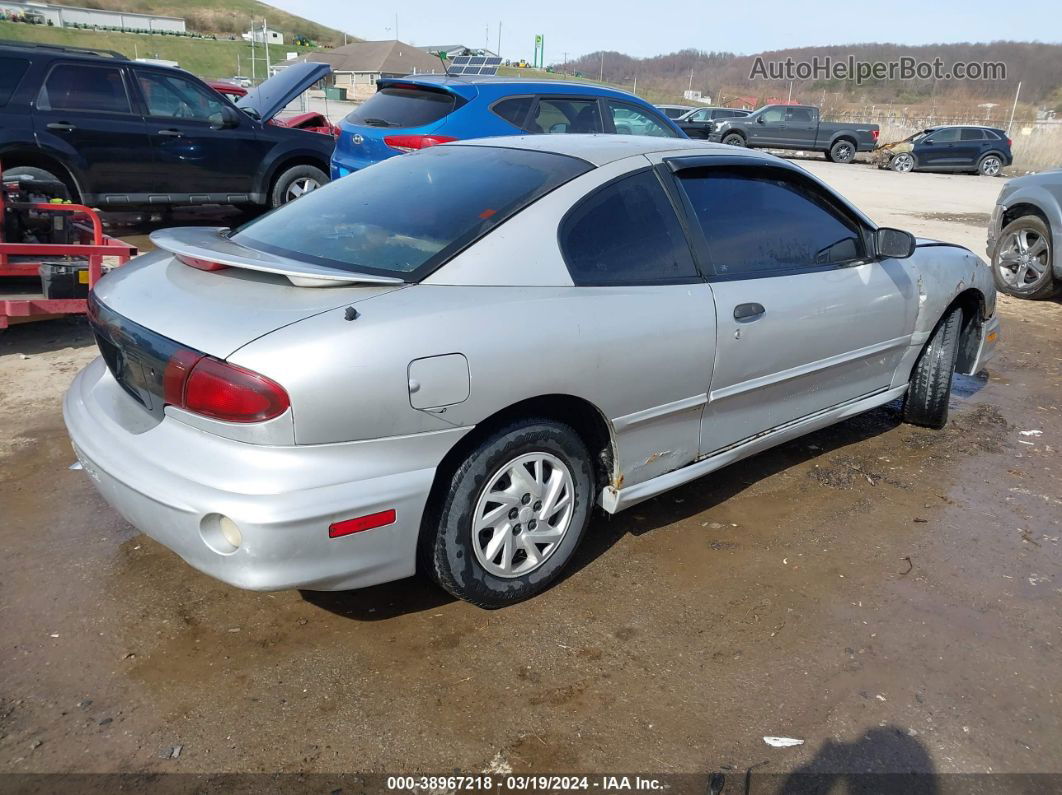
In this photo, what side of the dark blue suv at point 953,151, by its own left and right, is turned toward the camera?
left

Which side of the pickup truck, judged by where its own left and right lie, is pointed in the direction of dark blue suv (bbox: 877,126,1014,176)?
back

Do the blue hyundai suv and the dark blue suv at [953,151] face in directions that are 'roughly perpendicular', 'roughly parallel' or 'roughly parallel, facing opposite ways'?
roughly perpendicular

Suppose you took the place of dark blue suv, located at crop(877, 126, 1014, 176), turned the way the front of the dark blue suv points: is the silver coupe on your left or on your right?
on your left

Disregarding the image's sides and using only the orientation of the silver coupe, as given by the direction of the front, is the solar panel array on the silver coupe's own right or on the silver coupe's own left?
on the silver coupe's own left

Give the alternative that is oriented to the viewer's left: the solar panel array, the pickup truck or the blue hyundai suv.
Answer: the pickup truck

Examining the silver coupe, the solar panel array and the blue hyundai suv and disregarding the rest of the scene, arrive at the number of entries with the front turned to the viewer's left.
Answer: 0

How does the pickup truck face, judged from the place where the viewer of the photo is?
facing to the left of the viewer

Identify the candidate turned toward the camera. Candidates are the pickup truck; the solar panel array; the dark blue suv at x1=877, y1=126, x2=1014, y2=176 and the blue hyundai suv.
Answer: the solar panel array

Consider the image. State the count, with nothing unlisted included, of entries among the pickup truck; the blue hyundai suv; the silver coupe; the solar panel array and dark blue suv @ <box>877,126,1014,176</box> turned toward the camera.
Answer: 1

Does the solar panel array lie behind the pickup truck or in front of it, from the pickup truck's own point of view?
in front

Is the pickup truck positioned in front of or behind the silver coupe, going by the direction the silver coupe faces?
in front

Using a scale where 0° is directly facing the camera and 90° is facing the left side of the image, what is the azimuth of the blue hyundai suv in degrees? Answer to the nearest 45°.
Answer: approximately 225°

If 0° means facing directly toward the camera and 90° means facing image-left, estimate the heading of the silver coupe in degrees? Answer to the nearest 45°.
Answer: approximately 225°

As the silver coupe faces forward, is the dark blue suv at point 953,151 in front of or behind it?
in front

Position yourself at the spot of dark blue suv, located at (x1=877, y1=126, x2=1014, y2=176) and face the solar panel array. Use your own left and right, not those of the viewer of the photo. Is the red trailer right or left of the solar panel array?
left

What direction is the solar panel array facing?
toward the camera
